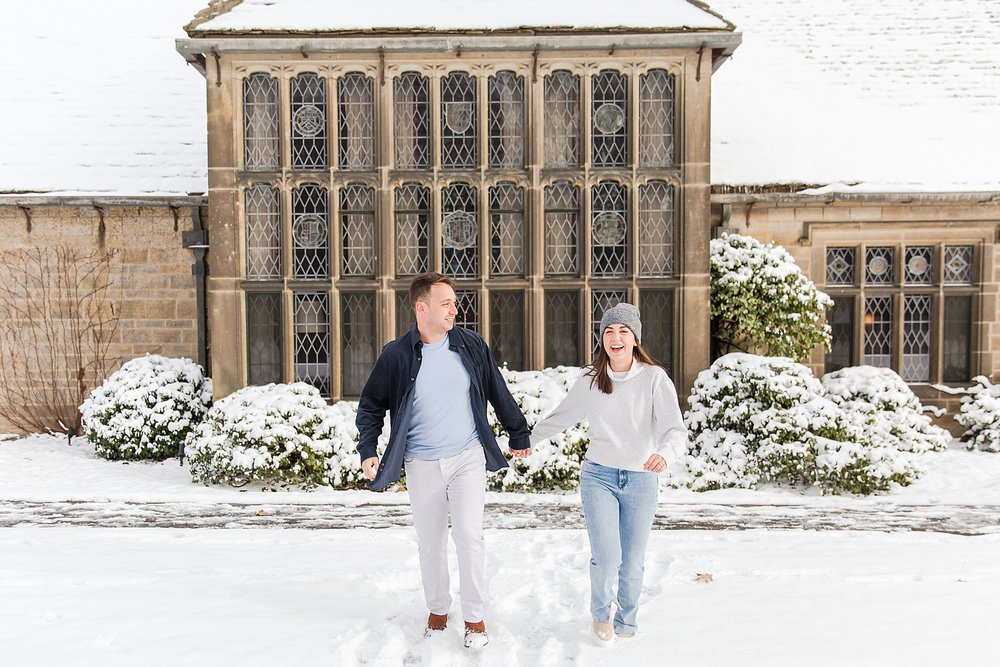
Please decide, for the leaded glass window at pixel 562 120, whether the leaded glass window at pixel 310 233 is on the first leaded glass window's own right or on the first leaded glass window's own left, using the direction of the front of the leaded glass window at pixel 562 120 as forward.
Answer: on the first leaded glass window's own right

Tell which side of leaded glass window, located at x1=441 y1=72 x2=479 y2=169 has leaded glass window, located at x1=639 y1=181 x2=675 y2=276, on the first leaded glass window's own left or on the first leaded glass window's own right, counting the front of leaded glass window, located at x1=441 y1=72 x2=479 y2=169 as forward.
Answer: on the first leaded glass window's own left

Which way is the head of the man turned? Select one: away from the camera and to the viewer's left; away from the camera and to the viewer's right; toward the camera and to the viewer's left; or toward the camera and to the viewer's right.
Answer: toward the camera and to the viewer's right

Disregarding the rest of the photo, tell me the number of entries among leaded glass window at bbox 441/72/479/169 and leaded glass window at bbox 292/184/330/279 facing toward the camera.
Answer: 2

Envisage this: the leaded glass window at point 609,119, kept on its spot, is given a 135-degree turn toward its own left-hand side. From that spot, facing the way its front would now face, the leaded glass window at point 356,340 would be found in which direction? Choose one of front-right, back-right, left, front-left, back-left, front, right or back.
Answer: back-left
